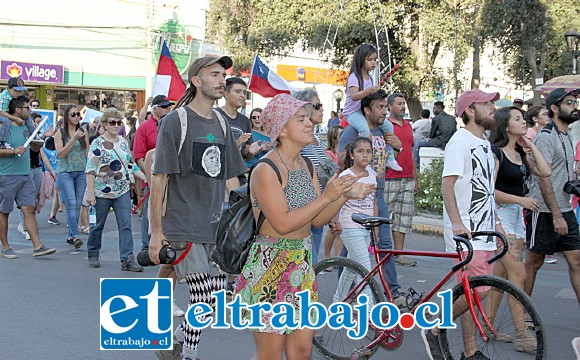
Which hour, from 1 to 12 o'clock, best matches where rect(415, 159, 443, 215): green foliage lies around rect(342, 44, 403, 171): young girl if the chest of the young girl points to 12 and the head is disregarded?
The green foliage is roughly at 8 o'clock from the young girl.

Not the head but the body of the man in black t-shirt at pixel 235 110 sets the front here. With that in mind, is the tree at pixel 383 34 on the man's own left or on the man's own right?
on the man's own left

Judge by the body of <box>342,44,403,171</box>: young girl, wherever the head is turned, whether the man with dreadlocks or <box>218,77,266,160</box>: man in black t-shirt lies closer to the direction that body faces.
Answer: the man with dreadlocks

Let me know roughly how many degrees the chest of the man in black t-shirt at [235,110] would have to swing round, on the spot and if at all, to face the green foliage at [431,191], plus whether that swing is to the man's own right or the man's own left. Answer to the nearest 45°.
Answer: approximately 90° to the man's own left

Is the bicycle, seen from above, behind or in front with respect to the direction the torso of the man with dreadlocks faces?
in front

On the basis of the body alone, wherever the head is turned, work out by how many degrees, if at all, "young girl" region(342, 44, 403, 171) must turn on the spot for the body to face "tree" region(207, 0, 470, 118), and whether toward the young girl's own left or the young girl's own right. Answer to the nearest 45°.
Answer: approximately 135° to the young girl's own left

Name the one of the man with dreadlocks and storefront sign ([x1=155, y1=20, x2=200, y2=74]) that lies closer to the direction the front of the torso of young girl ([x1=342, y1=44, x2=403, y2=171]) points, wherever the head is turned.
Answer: the man with dreadlocks

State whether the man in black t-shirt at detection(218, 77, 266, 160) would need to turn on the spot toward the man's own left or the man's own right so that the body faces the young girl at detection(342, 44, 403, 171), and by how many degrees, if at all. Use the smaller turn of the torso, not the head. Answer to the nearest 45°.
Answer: approximately 45° to the man's own left

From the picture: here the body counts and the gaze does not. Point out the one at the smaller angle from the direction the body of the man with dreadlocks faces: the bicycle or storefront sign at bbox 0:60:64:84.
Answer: the bicycle
